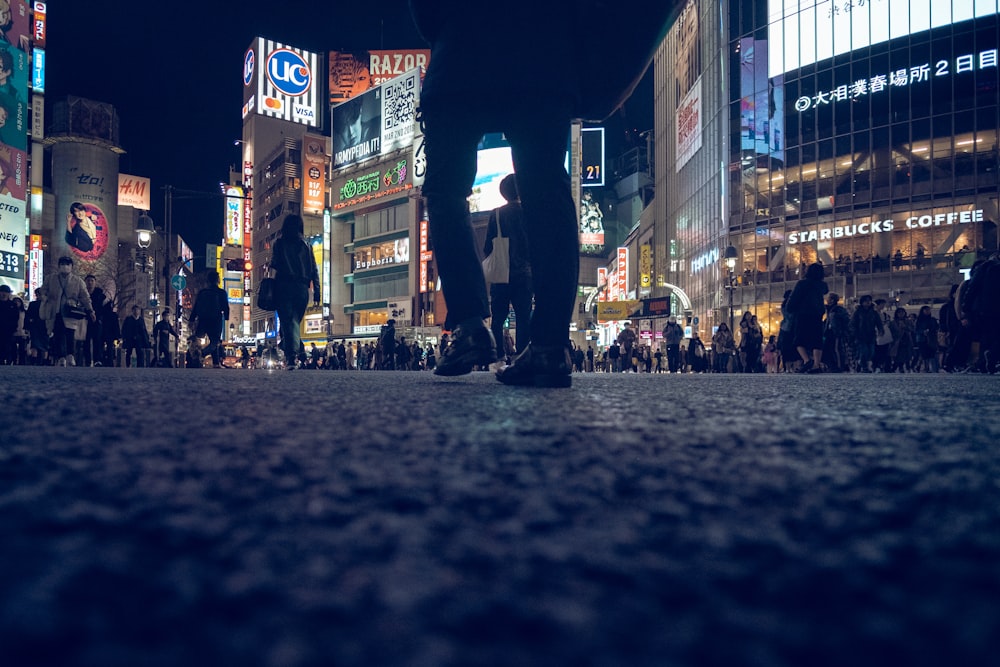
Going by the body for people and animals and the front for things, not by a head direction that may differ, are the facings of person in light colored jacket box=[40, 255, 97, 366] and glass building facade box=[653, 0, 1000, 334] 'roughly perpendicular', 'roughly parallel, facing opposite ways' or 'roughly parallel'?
roughly perpendicular

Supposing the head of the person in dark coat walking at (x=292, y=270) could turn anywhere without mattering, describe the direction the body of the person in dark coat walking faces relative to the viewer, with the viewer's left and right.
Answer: facing away from the viewer

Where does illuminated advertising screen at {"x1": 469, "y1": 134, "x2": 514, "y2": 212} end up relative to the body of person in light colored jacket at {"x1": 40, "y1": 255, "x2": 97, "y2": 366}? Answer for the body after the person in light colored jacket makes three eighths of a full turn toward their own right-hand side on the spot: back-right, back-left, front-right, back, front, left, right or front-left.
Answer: right

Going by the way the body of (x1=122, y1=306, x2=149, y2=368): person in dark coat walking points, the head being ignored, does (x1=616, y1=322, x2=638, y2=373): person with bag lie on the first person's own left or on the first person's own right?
on the first person's own left

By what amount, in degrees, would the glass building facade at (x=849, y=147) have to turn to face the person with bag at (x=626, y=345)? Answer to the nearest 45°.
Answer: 0° — it already faces them

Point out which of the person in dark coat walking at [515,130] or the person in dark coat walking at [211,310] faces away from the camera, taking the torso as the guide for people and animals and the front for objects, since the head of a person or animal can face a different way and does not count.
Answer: the person in dark coat walking at [211,310]

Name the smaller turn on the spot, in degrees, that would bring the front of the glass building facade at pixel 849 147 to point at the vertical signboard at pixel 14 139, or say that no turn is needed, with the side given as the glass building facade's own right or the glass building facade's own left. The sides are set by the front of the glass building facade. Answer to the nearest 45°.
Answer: approximately 45° to the glass building facade's own right

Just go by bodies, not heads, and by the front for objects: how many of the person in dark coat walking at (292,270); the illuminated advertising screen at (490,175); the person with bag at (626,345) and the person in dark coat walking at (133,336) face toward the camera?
3
